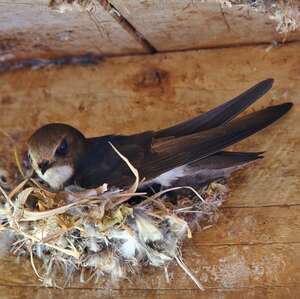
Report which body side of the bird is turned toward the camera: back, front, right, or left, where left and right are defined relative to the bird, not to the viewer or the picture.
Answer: left

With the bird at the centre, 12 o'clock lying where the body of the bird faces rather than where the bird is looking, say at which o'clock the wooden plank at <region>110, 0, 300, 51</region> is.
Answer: The wooden plank is roughly at 5 o'clock from the bird.

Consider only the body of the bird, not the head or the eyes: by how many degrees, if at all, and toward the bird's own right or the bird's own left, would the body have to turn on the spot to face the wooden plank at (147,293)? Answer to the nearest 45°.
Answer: approximately 45° to the bird's own left
